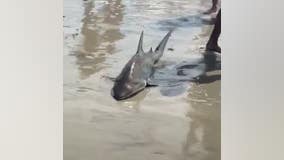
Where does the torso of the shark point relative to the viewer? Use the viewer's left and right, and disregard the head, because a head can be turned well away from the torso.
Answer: facing the viewer and to the left of the viewer
